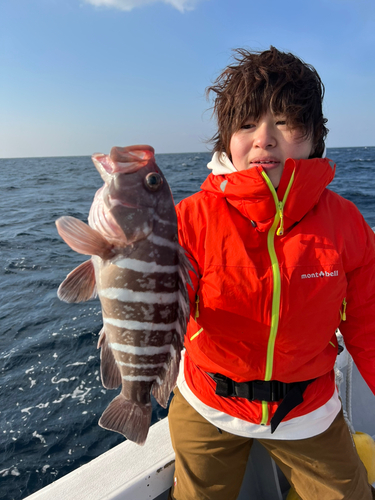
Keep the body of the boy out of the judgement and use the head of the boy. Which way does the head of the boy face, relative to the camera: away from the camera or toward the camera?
toward the camera

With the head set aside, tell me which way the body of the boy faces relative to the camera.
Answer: toward the camera
